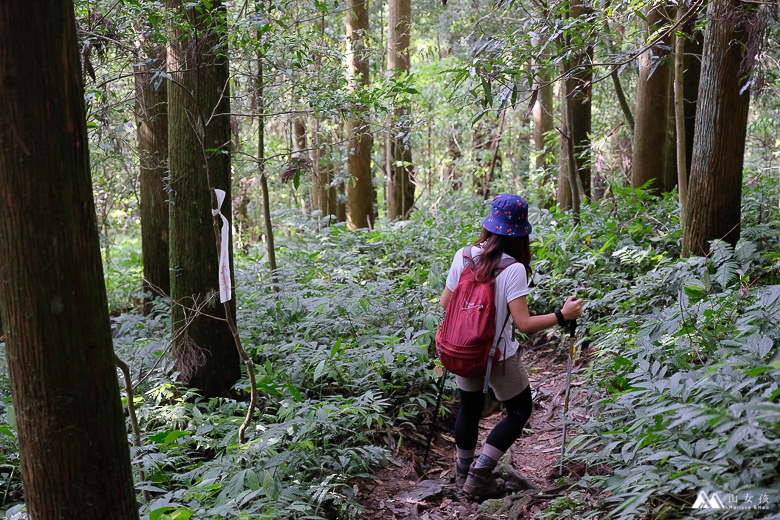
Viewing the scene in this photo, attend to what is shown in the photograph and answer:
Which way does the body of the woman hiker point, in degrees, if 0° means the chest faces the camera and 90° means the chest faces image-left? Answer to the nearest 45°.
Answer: approximately 225°

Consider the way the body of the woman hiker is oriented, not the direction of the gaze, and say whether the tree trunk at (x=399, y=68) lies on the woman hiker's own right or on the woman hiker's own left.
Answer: on the woman hiker's own left

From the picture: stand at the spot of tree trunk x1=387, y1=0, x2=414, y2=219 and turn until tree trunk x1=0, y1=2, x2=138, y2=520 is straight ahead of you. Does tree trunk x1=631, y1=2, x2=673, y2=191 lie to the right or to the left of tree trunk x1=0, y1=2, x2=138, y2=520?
left

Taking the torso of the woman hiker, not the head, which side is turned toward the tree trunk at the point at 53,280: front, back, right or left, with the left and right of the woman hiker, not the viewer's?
back

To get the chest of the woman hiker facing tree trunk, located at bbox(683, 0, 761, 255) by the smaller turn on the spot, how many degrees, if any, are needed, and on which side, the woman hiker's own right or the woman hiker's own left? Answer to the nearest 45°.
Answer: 0° — they already face it

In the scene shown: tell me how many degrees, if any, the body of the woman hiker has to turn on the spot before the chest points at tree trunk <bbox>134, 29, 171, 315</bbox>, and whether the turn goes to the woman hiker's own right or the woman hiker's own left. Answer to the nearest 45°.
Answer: approximately 90° to the woman hiker's own left
